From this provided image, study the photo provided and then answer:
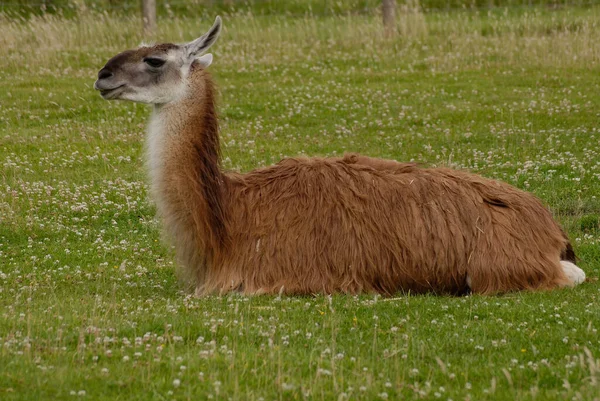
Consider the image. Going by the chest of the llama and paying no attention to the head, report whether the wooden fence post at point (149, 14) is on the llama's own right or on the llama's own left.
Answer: on the llama's own right

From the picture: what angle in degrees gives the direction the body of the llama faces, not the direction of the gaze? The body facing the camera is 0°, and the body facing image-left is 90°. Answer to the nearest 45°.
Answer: approximately 90°
